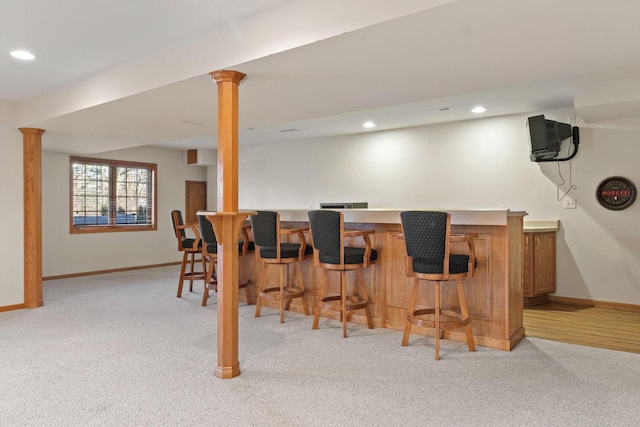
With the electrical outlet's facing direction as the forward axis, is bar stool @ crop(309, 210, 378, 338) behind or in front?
in front

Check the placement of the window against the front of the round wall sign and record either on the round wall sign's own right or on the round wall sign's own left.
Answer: on the round wall sign's own right

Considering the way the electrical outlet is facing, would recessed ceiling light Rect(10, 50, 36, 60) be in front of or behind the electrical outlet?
in front

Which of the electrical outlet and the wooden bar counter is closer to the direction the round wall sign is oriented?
the wooden bar counter

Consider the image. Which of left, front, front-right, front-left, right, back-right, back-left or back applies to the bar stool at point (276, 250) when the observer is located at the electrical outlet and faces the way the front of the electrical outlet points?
front-right

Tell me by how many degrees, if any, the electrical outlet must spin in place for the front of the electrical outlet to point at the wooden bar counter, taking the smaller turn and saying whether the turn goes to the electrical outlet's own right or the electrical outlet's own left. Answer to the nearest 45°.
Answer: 0° — it already faces it

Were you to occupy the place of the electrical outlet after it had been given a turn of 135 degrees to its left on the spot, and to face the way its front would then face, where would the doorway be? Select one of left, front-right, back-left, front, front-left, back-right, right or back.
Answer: back-left

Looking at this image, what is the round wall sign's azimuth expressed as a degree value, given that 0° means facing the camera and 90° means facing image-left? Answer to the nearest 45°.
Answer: approximately 0°

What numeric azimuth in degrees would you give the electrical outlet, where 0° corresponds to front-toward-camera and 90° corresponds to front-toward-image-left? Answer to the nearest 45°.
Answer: approximately 0°

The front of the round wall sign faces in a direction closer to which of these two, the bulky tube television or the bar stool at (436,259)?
the bar stool

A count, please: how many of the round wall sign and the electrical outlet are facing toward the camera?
2

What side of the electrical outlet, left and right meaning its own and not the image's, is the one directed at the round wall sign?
left
